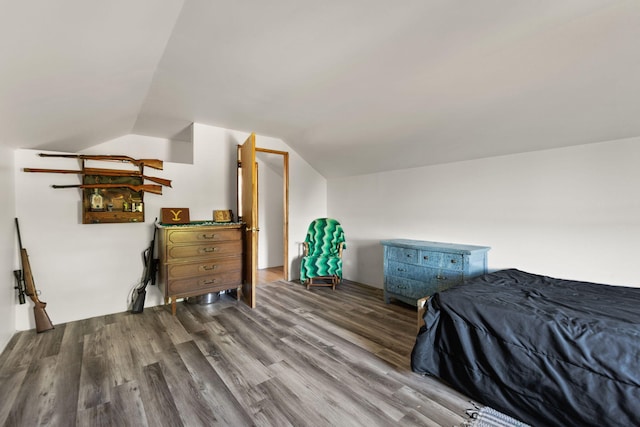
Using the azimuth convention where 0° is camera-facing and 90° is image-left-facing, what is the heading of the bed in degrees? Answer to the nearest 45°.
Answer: approximately 135°

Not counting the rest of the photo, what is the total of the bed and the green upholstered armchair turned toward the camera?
1

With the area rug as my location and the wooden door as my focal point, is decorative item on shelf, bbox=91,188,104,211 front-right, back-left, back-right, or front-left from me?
front-left

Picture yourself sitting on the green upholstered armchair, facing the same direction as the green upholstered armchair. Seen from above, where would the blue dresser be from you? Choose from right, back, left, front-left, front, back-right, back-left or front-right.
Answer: front-left

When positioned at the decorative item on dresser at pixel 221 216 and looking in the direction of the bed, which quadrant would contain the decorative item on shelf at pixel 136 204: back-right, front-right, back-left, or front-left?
back-right

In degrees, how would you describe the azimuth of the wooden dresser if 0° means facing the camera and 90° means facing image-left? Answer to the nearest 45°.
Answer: approximately 315°

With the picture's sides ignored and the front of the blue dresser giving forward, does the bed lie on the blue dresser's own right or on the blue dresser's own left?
on the blue dresser's own left

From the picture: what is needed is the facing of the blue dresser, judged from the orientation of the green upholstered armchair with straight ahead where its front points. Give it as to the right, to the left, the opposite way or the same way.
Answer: to the right

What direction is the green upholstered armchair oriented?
toward the camera
